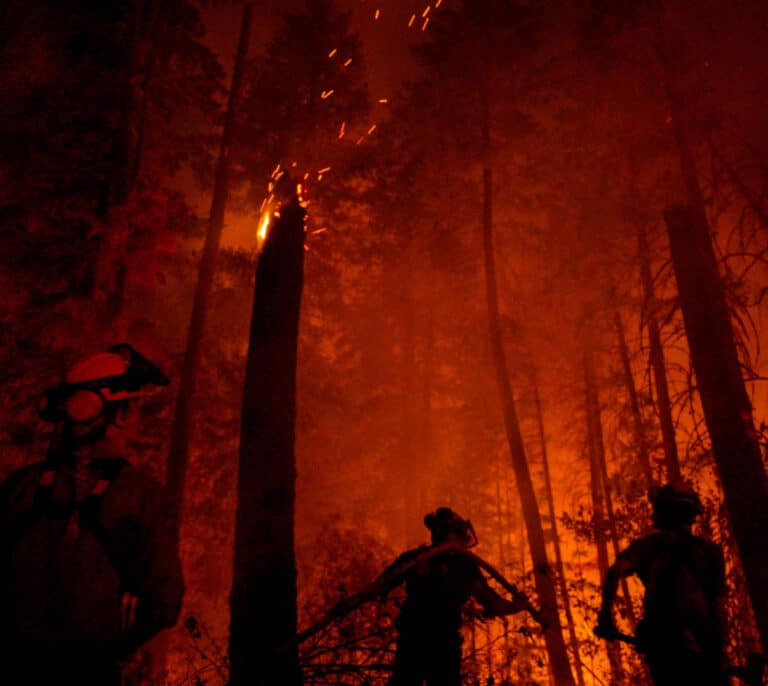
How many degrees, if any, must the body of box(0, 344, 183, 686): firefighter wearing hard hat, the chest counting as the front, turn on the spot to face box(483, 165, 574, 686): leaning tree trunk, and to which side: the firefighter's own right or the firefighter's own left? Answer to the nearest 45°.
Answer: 0° — they already face it

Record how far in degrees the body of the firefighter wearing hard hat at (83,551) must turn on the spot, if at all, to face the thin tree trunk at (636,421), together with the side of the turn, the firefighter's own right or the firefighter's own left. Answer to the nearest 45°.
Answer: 0° — they already face it

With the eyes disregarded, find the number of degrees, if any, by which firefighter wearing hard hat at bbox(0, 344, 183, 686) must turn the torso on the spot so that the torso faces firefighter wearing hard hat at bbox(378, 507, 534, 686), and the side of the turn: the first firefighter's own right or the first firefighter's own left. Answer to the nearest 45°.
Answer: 0° — they already face them

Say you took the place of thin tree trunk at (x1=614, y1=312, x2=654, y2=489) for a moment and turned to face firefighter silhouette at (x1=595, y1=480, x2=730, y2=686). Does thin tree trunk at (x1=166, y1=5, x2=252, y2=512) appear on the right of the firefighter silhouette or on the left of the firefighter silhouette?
right

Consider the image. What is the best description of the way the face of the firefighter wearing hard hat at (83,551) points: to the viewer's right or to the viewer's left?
to the viewer's right

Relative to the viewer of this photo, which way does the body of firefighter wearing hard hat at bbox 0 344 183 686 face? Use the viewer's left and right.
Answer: facing away from the viewer and to the right of the viewer

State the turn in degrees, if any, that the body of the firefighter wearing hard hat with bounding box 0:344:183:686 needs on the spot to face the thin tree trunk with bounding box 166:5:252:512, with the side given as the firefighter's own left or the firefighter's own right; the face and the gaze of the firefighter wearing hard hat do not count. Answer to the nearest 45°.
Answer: approximately 45° to the firefighter's own left
